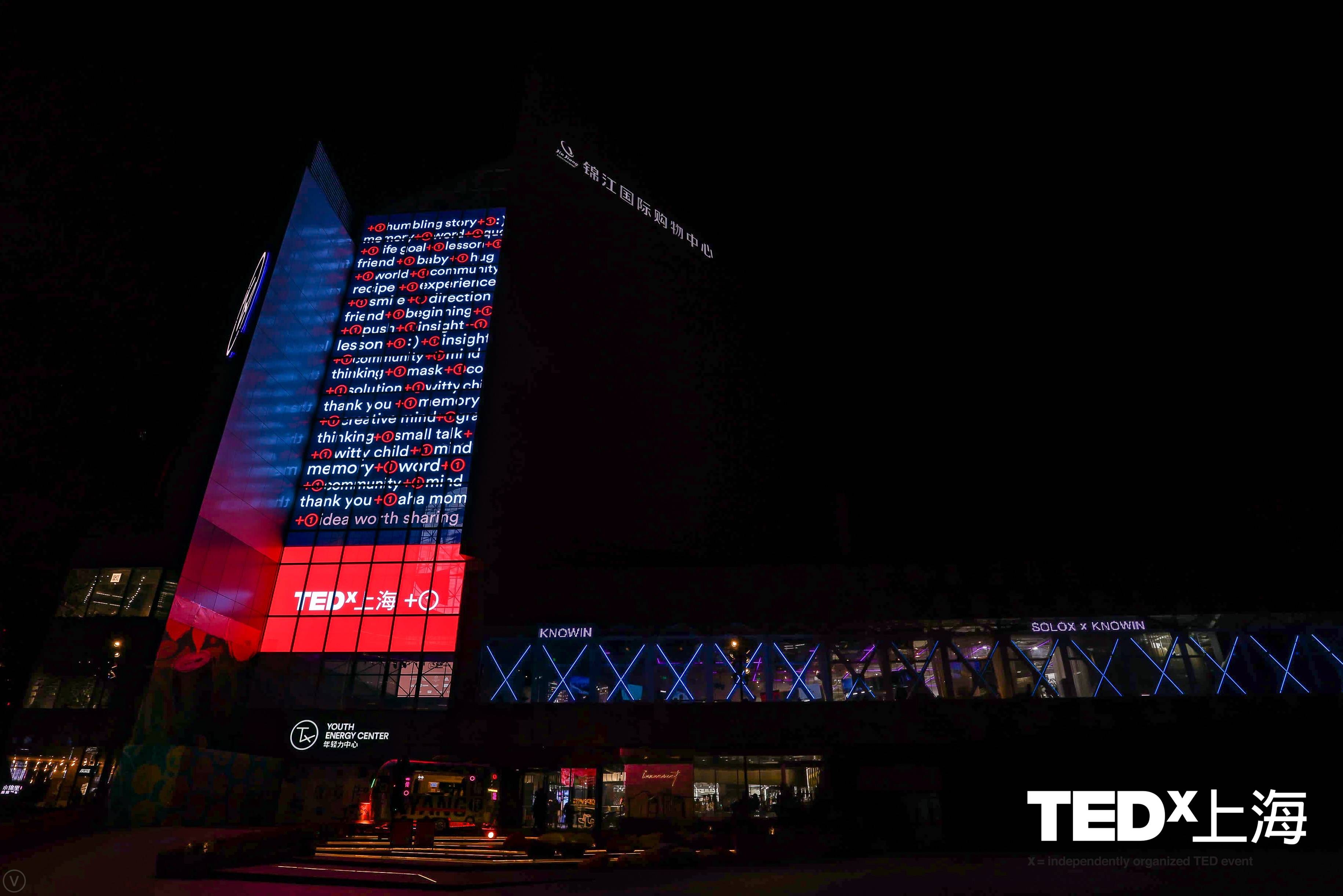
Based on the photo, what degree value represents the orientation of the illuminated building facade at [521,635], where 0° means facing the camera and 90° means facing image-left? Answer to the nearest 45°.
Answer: approximately 0°
